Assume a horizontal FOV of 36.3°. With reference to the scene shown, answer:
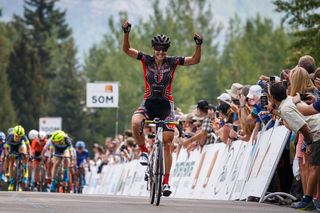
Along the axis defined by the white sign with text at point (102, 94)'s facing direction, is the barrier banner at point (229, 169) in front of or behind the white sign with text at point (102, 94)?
in front

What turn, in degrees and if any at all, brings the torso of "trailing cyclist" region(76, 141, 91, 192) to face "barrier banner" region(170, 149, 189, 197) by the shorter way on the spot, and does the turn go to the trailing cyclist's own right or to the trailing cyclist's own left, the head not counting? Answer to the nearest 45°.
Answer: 0° — they already face it

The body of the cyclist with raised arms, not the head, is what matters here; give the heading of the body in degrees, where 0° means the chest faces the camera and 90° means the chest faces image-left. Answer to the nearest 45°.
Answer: approximately 0°

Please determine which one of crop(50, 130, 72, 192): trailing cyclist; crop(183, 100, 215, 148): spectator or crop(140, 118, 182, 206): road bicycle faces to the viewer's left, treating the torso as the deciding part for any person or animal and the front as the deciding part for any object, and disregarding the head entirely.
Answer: the spectator

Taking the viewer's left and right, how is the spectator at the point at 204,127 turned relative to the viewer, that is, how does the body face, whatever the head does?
facing to the left of the viewer
